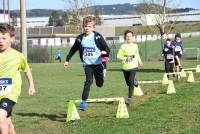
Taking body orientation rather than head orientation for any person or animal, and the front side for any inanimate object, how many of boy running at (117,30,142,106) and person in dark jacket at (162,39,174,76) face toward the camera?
2

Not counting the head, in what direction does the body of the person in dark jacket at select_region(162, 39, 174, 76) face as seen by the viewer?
toward the camera

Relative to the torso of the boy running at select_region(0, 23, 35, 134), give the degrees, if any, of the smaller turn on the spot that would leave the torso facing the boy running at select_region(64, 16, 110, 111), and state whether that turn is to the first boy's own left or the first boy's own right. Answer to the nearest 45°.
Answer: approximately 180°

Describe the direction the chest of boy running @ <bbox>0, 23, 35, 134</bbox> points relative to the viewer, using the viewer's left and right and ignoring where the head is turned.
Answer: facing the viewer and to the left of the viewer

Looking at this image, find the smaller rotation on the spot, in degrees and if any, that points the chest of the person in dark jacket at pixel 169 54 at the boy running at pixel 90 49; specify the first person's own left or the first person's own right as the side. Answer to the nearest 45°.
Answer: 0° — they already face them

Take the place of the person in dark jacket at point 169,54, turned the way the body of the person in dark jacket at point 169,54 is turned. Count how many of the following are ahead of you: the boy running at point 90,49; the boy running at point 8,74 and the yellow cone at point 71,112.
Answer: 3

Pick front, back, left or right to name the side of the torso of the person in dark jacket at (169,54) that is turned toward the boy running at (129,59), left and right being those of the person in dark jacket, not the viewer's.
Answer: front

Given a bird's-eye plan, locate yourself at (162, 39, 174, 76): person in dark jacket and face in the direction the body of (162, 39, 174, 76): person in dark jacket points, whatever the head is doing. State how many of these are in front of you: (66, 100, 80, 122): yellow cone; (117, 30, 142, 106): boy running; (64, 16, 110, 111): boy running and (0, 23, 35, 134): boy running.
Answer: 4

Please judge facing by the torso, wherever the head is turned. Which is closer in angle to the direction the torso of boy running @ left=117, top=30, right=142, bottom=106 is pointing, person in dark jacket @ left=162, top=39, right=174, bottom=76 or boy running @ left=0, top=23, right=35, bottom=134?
the boy running

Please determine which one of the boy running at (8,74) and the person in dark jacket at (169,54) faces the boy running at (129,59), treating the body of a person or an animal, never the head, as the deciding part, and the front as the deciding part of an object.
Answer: the person in dark jacket

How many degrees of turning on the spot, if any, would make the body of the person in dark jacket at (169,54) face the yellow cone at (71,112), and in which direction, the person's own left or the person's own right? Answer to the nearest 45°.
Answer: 0° — they already face it
